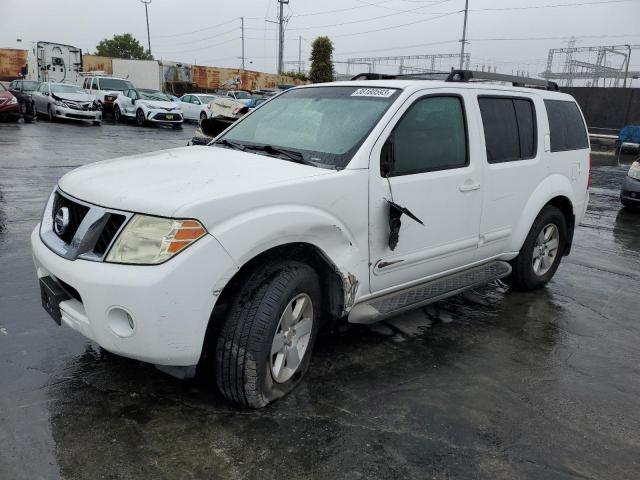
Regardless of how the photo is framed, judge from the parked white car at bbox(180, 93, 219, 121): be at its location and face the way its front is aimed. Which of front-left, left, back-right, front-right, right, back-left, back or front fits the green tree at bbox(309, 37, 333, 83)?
left

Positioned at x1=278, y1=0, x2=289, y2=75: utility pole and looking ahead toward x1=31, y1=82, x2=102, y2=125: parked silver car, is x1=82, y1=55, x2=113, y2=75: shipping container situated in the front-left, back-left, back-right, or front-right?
front-right

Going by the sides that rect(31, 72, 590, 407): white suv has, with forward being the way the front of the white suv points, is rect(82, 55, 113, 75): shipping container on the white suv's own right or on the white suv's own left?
on the white suv's own right

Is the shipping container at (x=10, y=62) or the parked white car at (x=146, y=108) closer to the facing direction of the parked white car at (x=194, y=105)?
the parked white car

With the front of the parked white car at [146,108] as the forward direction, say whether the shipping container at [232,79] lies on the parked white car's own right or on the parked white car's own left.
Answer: on the parked white car's own left

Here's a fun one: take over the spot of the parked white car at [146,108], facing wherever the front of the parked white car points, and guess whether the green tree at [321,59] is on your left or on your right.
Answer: on your left

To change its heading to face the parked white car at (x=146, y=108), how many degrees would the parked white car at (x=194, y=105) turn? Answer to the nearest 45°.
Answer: approximately 90° to its right

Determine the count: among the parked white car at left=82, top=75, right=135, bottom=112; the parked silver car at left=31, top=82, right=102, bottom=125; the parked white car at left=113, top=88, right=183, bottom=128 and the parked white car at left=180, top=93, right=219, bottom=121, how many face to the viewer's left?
0

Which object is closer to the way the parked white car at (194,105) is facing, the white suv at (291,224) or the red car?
the white suv

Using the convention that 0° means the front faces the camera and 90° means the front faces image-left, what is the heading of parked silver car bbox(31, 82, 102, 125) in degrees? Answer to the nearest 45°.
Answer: approximately 315°

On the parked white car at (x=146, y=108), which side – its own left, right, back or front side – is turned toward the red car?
right
